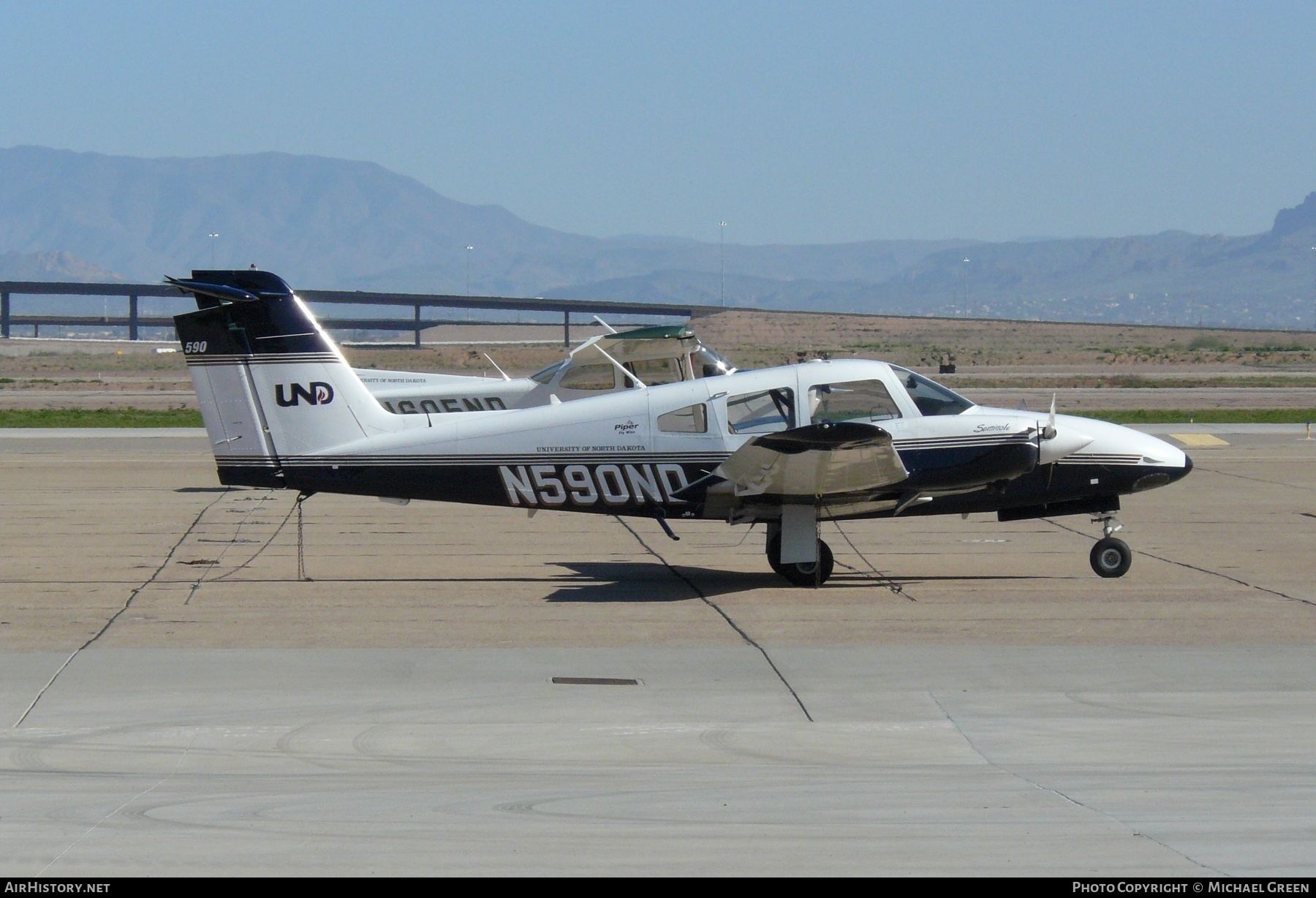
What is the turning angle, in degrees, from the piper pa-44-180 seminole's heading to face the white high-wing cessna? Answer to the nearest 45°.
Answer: approximately 90° to its left

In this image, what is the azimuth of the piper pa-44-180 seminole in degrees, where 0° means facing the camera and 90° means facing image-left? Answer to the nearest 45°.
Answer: approximately 270°
